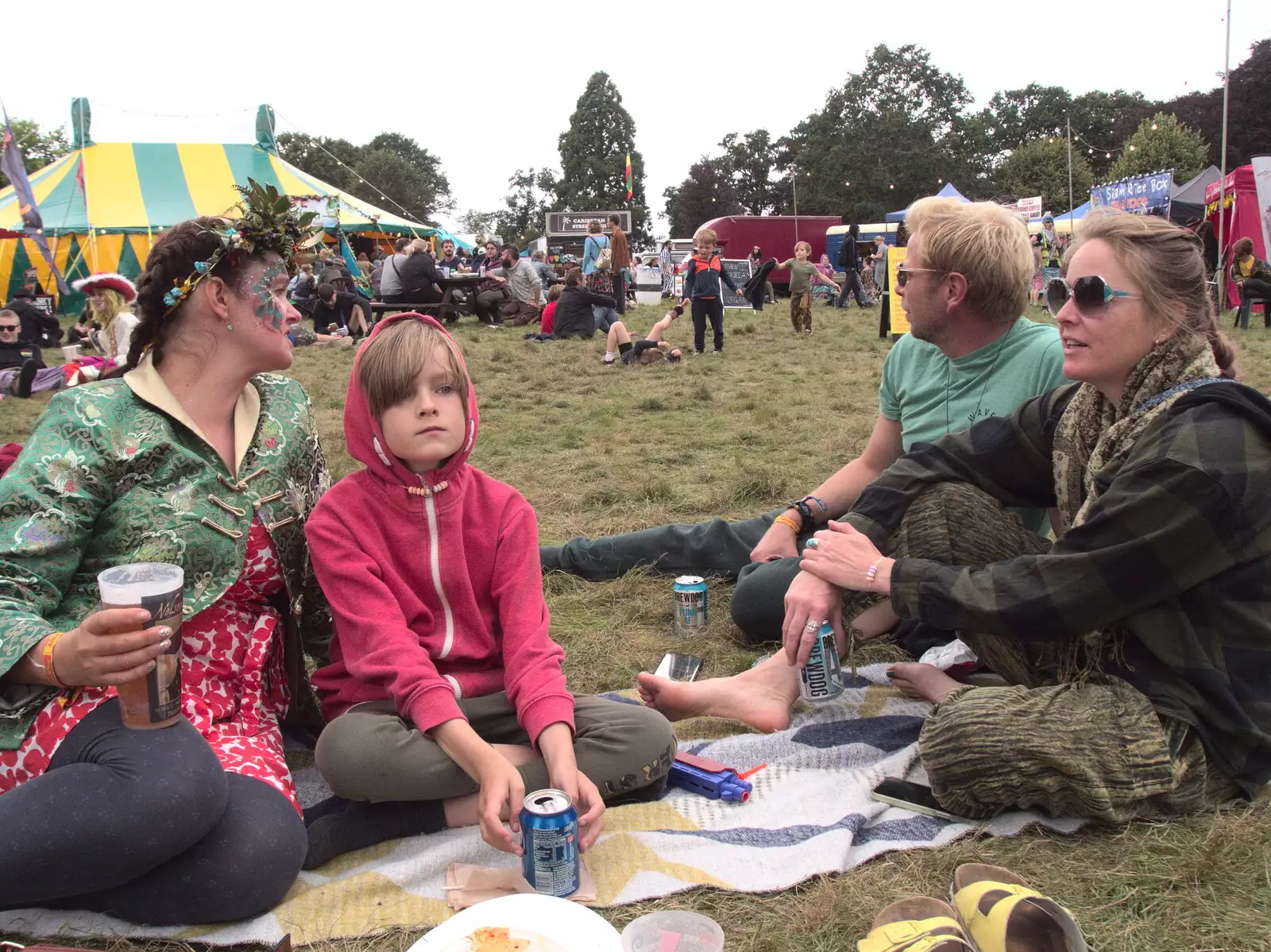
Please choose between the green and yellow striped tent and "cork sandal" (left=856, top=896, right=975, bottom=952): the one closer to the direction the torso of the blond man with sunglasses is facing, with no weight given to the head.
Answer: the cork sandal

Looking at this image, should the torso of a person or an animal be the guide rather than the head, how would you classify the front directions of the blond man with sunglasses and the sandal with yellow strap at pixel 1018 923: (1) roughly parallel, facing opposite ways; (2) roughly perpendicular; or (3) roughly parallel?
roughly perpendicular

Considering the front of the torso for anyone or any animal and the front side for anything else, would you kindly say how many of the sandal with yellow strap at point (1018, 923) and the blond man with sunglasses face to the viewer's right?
0

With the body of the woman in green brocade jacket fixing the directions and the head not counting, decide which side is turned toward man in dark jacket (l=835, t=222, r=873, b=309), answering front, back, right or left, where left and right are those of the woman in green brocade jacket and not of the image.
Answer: left

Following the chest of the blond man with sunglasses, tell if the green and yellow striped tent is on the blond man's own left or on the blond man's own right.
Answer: on the blond man's own right

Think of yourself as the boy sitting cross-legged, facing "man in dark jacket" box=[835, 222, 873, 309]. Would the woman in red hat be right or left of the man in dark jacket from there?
left

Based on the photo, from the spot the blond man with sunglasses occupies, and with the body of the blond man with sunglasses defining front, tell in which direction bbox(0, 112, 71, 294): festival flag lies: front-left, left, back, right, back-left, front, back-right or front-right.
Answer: right

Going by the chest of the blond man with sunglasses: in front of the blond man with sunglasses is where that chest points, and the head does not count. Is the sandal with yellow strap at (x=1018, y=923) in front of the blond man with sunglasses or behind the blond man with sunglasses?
in front

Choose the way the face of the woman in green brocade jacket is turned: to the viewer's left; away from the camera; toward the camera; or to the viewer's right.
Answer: to the viewer's right

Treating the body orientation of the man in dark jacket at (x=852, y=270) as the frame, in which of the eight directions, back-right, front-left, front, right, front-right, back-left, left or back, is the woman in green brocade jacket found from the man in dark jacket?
right

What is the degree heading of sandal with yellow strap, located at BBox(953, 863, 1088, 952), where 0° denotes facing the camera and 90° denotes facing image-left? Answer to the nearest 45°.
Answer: approximately 135°

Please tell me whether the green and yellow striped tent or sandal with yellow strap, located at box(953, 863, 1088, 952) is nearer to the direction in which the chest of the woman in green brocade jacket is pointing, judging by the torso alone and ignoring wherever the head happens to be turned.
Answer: the sandal with yellow strap

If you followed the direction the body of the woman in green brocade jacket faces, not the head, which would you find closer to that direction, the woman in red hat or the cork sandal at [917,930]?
the cork sandal

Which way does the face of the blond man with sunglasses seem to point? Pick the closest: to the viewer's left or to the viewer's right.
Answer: to the viewer's left

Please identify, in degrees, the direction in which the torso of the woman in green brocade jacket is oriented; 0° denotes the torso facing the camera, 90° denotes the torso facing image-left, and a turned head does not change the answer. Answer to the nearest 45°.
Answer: approximately 315°
